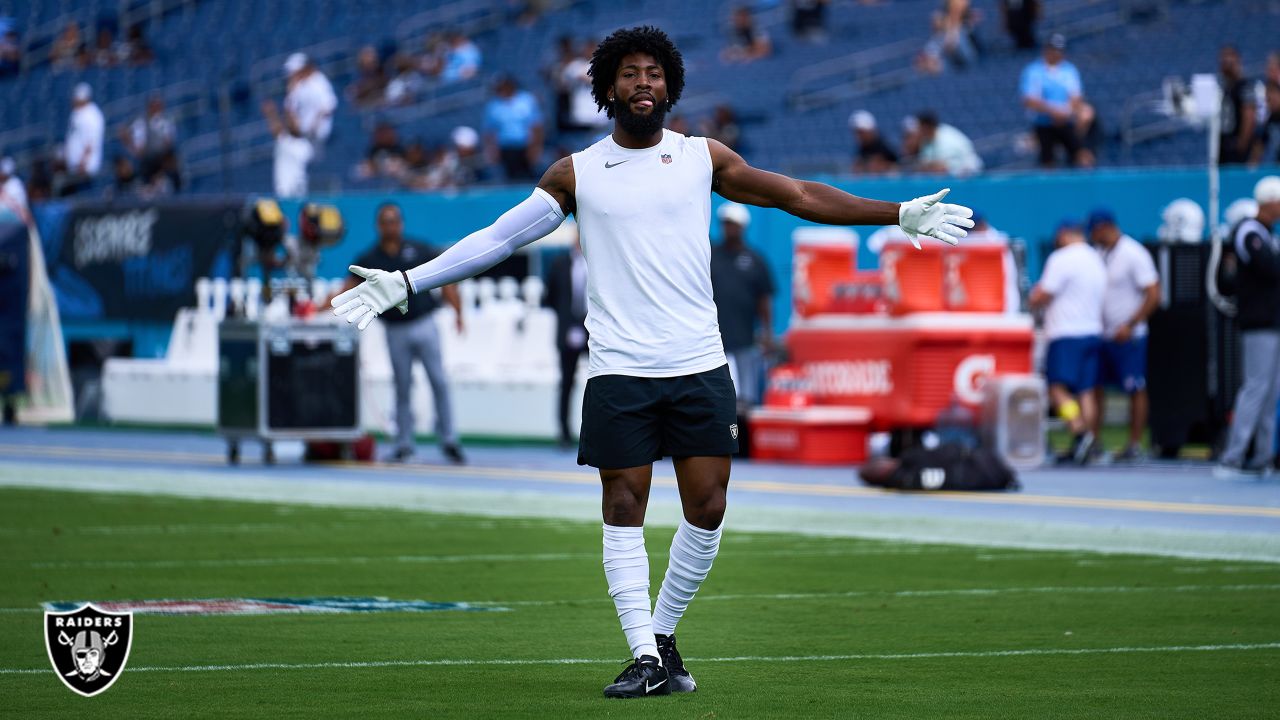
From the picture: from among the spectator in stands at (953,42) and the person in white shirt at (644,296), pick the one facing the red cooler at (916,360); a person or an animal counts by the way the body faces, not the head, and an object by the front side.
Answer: the spectator in stands

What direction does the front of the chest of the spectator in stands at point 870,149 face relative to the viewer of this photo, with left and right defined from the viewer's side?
facing the viewer and to the left of the viewer

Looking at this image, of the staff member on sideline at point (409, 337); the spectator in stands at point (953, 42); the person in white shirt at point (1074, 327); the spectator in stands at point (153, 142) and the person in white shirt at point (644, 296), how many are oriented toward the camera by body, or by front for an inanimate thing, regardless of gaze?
4

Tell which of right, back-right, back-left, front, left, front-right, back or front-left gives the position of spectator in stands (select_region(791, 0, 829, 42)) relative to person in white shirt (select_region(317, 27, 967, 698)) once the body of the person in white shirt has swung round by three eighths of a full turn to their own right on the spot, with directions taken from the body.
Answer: front-right

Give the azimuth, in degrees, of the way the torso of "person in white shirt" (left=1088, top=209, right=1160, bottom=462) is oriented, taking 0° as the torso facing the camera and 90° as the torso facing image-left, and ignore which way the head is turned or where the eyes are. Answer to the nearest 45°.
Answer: approximately 45°

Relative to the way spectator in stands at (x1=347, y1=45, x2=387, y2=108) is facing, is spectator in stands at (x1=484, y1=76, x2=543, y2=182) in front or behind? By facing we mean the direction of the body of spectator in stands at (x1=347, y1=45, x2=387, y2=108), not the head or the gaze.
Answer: in front

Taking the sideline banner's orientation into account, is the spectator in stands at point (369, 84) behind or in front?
behind

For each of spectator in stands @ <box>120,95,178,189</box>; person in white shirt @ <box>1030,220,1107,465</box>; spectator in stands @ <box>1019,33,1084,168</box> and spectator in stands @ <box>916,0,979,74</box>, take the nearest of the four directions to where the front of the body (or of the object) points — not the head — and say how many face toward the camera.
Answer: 3

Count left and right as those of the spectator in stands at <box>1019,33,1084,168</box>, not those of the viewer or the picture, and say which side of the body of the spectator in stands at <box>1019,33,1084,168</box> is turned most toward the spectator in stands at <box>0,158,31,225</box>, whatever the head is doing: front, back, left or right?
right

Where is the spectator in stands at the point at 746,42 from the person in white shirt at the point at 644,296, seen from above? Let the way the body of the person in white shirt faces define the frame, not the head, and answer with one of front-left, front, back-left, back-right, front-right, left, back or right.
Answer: back
